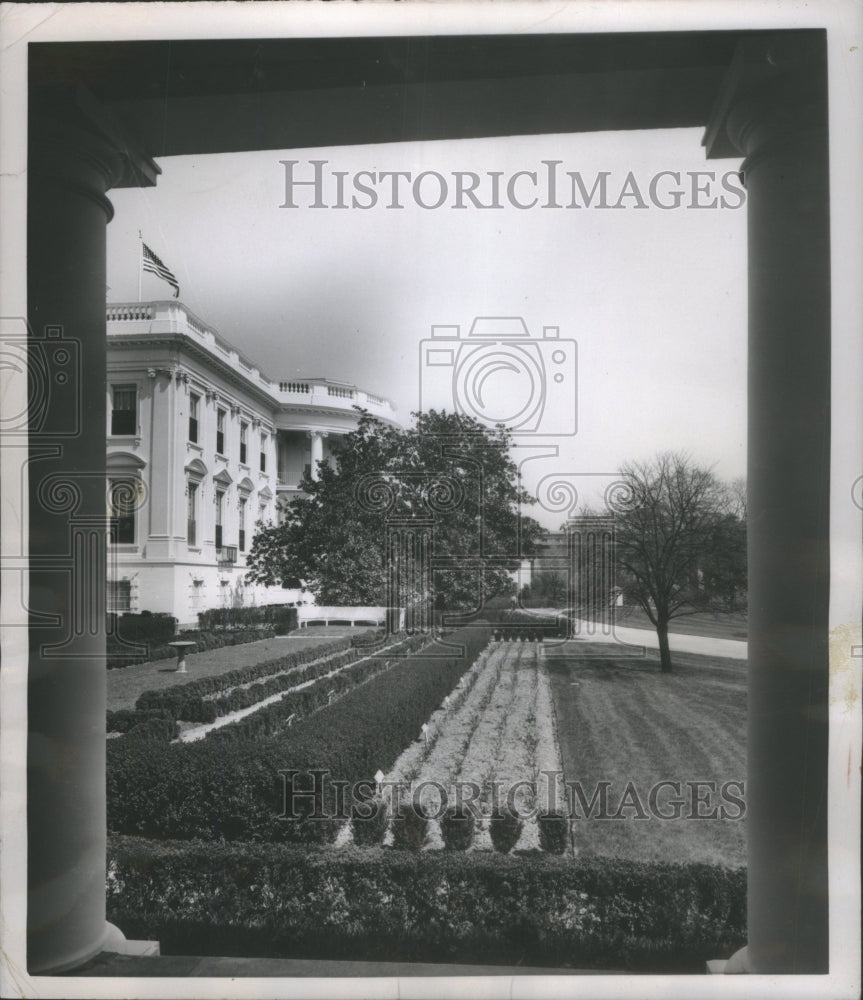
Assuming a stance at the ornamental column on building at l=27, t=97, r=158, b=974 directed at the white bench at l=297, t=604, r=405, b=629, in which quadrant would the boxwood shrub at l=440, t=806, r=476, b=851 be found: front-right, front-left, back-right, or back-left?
front-right

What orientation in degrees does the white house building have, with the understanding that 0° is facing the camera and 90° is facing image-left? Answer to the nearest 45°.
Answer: approximately 270°
